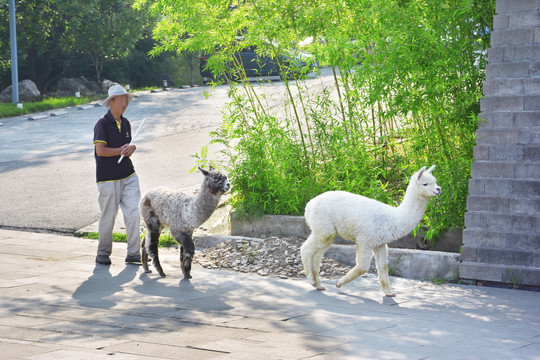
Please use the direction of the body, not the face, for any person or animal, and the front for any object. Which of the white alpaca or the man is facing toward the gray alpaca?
the man

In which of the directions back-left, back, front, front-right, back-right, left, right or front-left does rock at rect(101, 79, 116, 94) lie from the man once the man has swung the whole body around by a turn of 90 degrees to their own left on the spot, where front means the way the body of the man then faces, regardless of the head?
front-left

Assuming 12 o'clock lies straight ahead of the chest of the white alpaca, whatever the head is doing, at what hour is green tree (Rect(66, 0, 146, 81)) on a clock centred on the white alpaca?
The green tree is roughly at 8 o'clock from the white alpaca.

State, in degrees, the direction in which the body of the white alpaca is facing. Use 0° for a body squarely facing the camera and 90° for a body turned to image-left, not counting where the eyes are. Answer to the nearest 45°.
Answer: approximately 270°

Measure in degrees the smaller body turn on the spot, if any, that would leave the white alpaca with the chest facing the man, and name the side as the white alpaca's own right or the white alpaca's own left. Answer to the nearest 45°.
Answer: approximately 180°

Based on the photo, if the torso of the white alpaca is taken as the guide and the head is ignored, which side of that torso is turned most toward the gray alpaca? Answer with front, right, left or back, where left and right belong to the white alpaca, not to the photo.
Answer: back

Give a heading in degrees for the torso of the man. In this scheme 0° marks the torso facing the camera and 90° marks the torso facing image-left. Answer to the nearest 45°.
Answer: approximately 315°

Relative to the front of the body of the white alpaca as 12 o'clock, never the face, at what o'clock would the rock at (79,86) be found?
The rock is roughly at 8 o'clock from the white alpaca.

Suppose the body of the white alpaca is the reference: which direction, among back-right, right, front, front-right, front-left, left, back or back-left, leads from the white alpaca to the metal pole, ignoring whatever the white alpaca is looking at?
back-left

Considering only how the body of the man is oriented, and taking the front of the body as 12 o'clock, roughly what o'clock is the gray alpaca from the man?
The gray alpaca is roughly at 12 o'clock from the man.

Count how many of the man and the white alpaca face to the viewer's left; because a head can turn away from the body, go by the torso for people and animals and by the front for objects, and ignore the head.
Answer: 0

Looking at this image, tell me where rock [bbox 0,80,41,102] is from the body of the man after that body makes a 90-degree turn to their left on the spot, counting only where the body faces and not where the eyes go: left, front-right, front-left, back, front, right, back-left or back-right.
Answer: front-left

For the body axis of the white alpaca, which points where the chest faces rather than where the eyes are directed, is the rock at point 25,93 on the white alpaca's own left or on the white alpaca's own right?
on the white alpaca's own left
